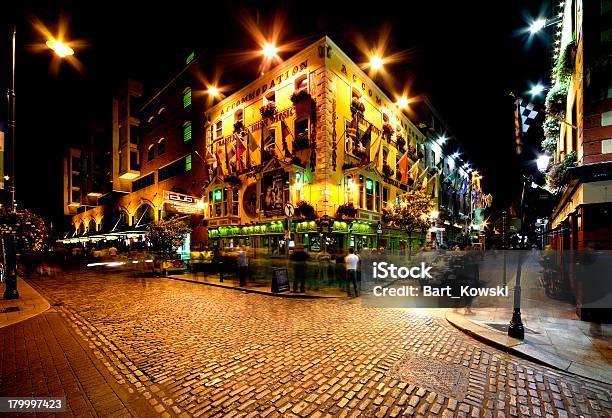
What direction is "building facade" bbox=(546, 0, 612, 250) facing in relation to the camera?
to the viewer's left

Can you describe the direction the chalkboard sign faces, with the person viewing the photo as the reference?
facing the viewer

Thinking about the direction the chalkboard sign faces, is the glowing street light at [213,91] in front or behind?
behind

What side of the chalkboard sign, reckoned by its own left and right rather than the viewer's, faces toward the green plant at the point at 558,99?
left

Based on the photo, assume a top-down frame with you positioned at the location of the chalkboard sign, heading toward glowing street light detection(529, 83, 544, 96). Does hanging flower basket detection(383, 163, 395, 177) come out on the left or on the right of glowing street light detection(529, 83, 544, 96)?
left

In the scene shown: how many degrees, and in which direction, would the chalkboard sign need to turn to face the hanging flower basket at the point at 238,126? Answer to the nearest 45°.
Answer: approximately 180°

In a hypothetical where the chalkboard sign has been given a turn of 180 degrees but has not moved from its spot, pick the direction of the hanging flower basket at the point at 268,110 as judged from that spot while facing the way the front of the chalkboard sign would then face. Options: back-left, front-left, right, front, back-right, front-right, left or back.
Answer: front

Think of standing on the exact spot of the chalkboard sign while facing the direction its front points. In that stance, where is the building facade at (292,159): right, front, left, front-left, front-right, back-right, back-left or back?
back
